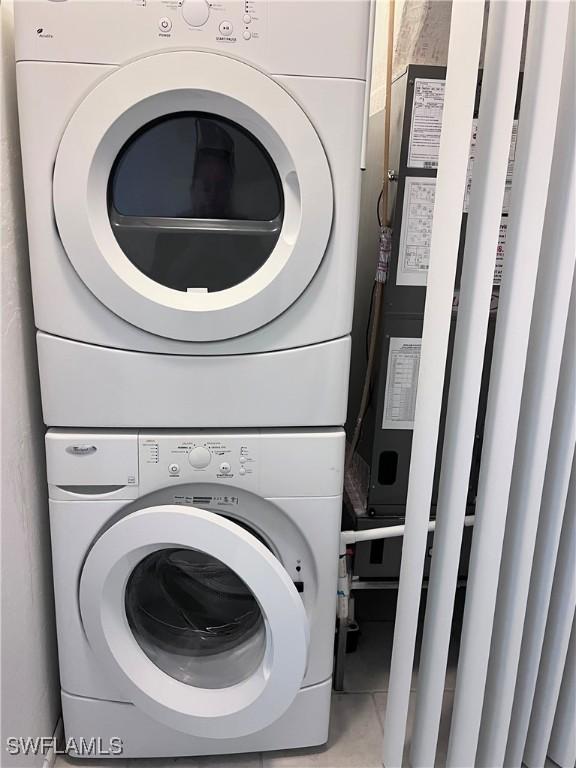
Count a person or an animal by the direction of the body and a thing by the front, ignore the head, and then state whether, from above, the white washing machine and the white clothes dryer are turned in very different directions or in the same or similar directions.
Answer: same or similar directions

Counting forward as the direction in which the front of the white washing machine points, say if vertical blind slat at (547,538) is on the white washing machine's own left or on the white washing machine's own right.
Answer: on the white washing machine's own left

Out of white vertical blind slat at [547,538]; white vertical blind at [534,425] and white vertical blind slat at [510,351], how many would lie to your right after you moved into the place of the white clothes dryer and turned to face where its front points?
0

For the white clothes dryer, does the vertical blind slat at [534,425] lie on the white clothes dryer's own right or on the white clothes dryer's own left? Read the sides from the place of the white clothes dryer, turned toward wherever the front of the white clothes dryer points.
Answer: on the white clothes dryer's own left

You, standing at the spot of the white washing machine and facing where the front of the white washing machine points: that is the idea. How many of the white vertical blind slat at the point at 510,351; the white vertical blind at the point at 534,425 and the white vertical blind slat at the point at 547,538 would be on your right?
0

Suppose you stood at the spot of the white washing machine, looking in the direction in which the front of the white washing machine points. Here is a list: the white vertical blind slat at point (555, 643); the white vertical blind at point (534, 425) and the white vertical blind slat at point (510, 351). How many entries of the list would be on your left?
3

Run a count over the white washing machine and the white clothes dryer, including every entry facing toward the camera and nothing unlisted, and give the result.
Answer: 2

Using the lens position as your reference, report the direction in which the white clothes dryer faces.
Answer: facing the viewer

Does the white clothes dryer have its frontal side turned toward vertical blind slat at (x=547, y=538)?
no
